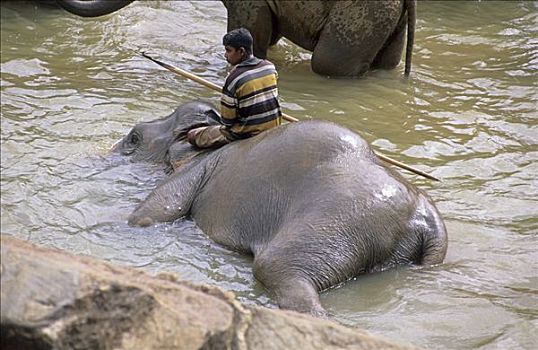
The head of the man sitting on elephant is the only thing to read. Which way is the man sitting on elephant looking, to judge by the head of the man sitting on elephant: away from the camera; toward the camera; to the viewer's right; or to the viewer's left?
to the viewer's left

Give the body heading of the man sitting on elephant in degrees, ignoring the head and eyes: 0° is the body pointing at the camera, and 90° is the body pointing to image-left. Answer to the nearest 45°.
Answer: approximately 135°

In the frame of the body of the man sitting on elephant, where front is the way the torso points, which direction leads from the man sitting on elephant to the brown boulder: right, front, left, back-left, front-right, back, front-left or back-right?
back-left
